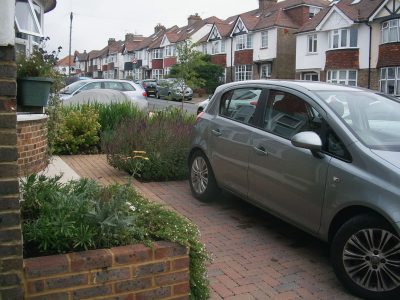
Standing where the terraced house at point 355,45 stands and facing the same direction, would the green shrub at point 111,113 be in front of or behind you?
in front

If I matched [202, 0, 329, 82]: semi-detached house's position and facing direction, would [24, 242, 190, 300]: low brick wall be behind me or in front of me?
in front

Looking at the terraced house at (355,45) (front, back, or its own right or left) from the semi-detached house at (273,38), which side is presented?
right

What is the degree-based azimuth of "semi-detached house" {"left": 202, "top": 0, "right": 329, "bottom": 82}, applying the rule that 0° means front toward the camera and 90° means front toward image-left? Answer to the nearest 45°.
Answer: approximately 45°

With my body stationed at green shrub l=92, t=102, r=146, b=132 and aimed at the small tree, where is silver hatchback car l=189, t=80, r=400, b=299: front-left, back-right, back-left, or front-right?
back-right

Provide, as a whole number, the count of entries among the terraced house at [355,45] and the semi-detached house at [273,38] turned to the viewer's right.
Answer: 0

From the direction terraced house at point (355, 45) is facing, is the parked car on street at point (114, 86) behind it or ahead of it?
ahead

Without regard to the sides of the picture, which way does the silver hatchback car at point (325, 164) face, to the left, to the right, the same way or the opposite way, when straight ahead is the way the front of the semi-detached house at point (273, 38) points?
to the left

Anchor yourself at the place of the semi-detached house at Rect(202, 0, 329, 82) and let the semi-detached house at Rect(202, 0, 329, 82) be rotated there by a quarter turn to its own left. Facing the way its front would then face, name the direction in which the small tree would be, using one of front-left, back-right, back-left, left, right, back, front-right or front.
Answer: front-right

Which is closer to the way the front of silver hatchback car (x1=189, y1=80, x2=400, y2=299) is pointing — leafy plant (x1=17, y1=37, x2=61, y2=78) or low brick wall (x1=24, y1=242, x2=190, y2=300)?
the low brick wall

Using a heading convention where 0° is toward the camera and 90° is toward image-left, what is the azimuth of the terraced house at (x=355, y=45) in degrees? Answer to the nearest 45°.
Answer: approximately 45°

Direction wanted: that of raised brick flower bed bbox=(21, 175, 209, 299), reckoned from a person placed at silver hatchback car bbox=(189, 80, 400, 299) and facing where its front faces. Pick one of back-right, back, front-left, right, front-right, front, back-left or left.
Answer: right

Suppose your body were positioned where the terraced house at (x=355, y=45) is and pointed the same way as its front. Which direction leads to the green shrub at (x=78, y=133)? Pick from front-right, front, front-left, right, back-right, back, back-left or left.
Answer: front-left

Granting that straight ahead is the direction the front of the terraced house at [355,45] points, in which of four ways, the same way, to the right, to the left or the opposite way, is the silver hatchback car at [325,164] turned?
to the left
